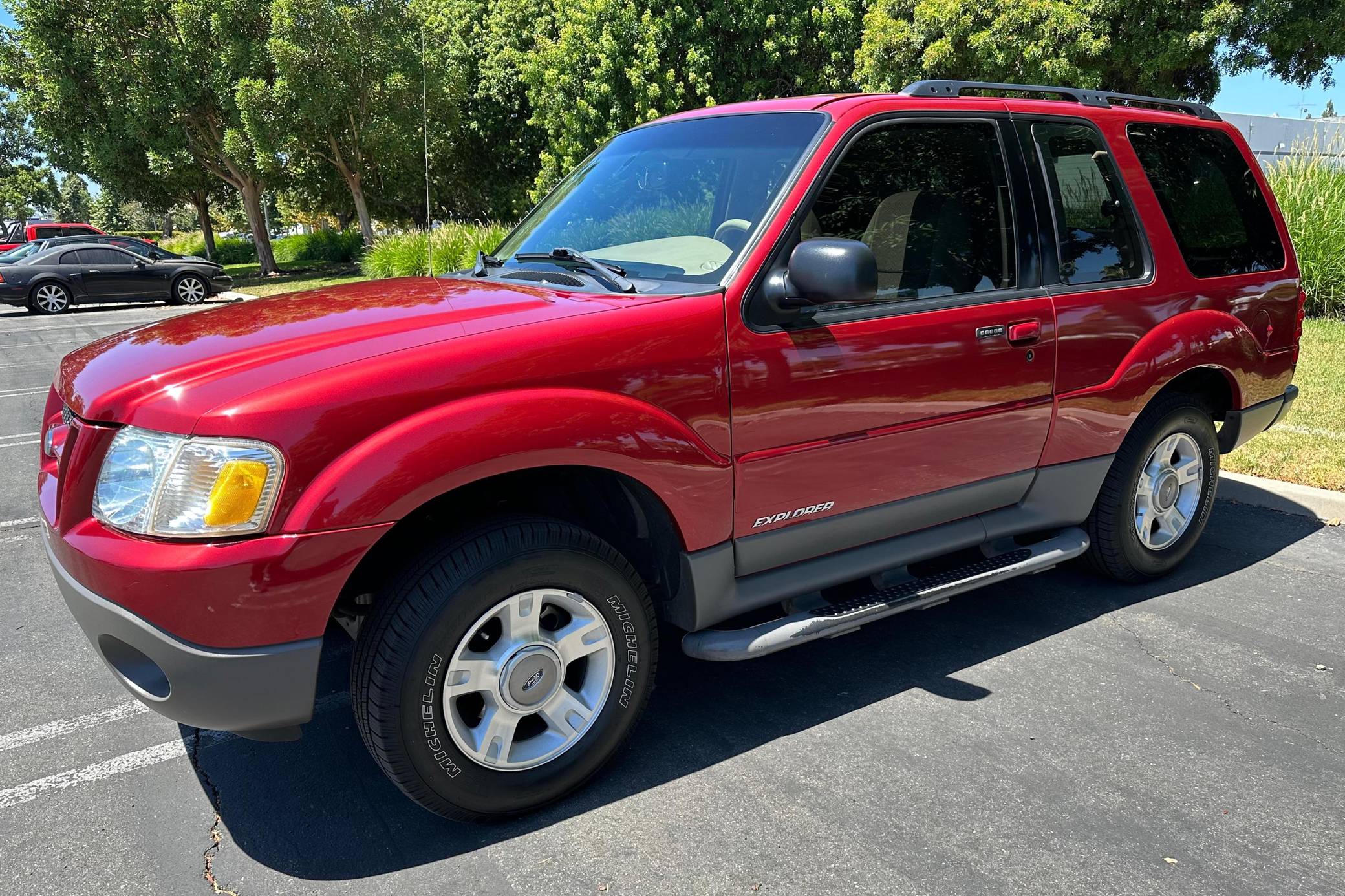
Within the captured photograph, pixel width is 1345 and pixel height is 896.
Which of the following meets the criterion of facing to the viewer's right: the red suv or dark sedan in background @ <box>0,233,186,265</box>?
the dark sedan in background

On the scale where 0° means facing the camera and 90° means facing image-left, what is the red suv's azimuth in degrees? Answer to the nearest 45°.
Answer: approximately 45°

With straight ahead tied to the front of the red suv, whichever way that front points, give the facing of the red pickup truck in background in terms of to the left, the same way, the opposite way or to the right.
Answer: the opposite way

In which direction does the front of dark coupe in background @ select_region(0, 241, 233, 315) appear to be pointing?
to the viewer's right

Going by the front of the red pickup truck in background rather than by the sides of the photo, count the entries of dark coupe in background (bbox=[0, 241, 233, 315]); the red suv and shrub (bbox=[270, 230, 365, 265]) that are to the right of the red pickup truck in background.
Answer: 2

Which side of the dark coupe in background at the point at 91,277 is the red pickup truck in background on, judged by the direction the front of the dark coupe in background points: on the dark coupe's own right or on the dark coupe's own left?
on the dark coupe's own left

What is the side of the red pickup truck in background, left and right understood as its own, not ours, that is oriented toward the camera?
right

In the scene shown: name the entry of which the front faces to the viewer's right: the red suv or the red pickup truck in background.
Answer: the red pickup truck in background
